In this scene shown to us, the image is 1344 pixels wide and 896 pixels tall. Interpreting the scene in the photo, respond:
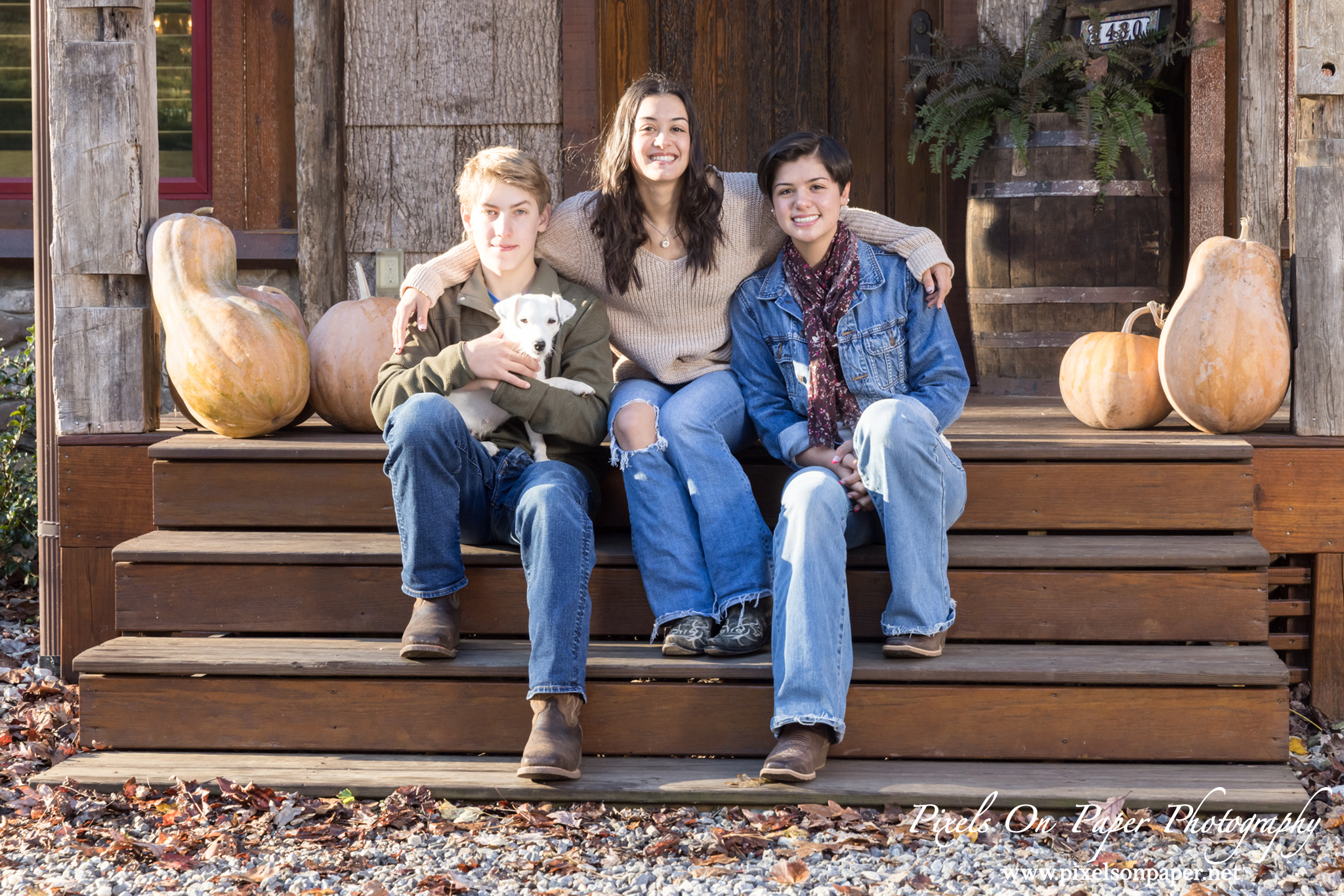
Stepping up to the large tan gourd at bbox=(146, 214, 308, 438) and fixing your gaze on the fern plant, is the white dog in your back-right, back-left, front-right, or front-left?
front-right

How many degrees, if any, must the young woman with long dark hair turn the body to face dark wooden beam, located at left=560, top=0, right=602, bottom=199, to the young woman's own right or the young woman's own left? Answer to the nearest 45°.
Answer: approximately 180°

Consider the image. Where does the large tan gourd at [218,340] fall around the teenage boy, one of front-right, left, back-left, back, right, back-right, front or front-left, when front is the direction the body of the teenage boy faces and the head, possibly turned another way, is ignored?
back-right

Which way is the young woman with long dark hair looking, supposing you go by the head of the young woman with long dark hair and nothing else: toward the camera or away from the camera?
toward the camera

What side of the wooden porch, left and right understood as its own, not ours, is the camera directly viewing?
front

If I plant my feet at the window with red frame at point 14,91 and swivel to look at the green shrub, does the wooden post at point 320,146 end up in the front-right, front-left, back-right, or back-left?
front-left

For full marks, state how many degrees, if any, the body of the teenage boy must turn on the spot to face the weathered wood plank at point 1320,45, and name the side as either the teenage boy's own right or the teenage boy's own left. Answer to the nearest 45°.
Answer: approximately 90° to the teenage boy's own left

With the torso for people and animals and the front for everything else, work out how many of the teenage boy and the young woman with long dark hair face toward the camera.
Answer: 2

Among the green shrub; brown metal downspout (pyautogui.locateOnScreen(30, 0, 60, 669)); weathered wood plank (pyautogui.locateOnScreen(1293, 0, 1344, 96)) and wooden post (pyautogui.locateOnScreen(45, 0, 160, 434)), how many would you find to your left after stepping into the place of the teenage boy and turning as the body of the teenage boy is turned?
1

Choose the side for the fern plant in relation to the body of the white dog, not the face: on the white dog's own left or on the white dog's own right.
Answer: on the white dog's own left

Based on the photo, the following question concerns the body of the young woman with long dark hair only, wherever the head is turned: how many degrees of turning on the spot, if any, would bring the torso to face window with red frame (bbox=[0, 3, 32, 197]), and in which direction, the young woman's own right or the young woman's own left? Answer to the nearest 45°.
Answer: approximately 135° to the young woman's own right

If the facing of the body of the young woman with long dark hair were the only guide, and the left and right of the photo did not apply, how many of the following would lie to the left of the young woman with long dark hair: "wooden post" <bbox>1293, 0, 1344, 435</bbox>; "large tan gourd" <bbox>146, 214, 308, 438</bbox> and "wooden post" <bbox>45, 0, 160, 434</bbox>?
1

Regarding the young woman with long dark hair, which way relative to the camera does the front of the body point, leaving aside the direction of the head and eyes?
toward the camera

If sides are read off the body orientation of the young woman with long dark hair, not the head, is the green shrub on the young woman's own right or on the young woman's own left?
on the young woman's own right
